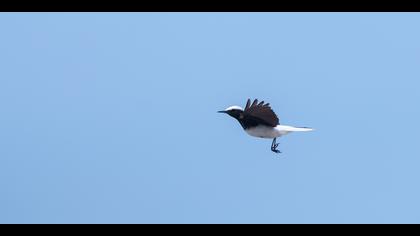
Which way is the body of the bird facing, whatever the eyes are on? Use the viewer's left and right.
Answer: facing to the left of the viewer
